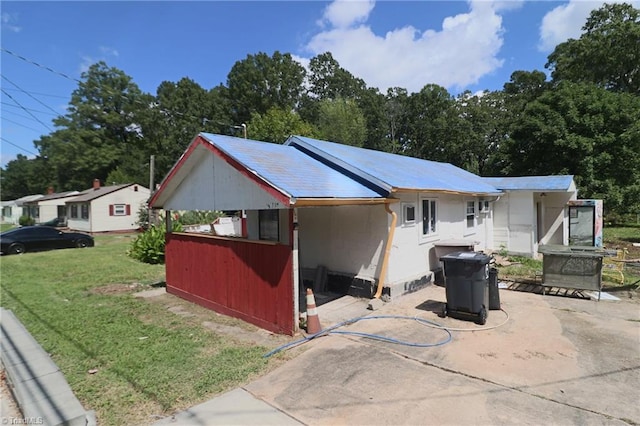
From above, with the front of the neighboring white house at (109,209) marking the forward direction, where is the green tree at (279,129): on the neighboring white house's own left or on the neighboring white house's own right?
on the neighboring white house's own left

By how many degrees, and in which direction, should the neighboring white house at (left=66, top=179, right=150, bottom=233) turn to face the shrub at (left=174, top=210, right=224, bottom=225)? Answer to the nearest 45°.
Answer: approximately 90° to its left

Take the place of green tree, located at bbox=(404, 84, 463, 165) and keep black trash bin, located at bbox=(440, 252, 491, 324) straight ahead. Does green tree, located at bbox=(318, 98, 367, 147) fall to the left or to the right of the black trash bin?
right

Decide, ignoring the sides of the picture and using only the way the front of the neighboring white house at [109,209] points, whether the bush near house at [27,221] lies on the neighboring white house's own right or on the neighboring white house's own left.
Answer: on the neighboring white house's own right

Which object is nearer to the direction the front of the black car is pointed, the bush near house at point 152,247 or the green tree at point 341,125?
the green tree

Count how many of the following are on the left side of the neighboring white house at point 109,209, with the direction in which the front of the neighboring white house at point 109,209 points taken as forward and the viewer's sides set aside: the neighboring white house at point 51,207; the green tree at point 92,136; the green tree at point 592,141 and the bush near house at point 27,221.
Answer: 1

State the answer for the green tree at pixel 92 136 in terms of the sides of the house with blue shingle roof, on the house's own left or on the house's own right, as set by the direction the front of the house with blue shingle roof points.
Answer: on the house's own right

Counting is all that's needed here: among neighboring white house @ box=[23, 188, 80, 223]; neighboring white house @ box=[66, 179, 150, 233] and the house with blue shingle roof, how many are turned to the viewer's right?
0

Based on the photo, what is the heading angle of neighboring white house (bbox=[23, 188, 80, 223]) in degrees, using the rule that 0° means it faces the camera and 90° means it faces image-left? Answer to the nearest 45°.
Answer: approximately 45°

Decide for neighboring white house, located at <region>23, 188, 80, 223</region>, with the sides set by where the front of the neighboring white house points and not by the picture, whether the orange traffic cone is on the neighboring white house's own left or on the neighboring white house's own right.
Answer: on the neighboring white house's own left

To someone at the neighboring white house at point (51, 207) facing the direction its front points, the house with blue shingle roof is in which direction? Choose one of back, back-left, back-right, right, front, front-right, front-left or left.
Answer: front-left

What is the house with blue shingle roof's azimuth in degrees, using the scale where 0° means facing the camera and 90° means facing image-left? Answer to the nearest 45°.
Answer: approximately 45°

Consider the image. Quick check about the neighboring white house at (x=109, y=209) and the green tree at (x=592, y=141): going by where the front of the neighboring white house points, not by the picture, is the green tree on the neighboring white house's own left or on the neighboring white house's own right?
on the neighboring white house's own left

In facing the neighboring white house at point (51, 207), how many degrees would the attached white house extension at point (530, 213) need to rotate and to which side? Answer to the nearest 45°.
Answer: approximately 135° to its right
